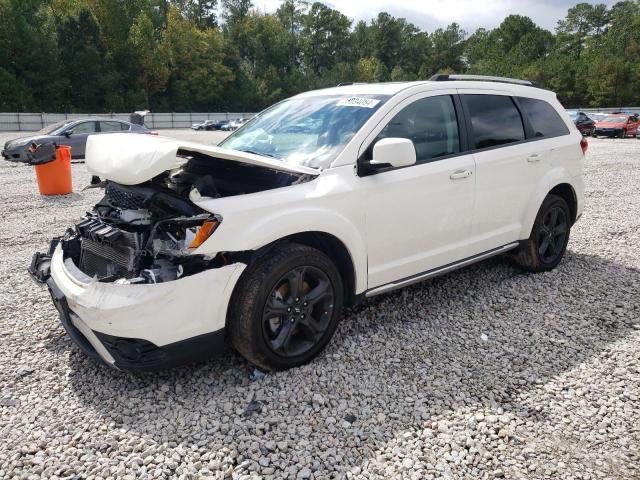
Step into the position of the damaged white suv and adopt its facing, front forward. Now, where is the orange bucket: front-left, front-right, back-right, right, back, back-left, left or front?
right

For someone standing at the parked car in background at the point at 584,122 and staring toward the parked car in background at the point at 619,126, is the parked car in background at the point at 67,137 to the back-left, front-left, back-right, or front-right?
back-right

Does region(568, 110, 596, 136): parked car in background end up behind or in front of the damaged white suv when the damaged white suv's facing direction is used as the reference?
behind

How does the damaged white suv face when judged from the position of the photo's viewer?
facing the viewer and to the left of the viewer

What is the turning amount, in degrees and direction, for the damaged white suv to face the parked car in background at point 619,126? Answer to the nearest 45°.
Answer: approximately 180°

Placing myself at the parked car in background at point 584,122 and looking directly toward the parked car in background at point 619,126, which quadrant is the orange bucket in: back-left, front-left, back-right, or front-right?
back-right

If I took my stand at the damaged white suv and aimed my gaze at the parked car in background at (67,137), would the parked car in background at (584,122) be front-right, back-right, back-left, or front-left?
front-right

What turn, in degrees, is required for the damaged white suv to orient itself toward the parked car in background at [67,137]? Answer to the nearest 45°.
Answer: approximately 90° to its right
